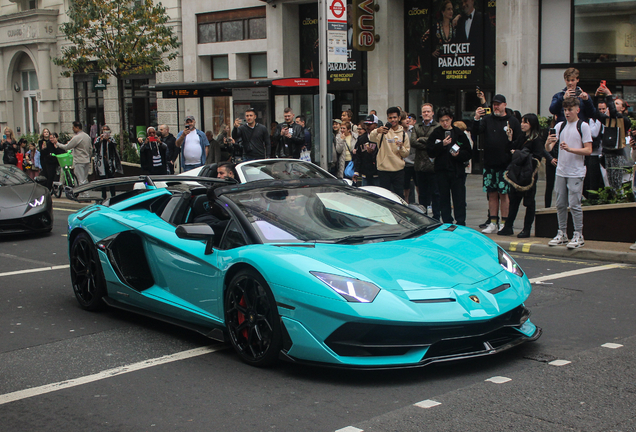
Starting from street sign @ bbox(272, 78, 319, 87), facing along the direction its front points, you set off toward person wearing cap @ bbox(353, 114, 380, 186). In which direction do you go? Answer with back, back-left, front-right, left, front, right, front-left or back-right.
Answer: front

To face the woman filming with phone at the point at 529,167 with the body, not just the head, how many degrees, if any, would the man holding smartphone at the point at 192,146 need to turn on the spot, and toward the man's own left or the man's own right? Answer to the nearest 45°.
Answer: approximately 45° to the man's own left

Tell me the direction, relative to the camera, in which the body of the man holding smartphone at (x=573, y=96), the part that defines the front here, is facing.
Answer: toward the camera

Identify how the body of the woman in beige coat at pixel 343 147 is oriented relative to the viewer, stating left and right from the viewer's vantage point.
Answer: facing the viewer and to the left of the viewer

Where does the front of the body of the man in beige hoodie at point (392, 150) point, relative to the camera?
toward the camera

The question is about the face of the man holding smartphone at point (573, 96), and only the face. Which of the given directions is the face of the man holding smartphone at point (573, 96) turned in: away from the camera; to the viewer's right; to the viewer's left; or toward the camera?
toward the camera

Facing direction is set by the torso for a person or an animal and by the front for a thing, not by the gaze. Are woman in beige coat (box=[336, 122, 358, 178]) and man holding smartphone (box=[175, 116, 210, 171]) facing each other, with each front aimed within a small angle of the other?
no

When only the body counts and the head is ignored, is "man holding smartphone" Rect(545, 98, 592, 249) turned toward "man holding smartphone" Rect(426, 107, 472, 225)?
no

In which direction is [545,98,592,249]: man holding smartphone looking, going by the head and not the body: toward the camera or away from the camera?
toward the camera

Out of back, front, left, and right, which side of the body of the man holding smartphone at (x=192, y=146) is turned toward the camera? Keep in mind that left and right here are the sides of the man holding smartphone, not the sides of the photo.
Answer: front

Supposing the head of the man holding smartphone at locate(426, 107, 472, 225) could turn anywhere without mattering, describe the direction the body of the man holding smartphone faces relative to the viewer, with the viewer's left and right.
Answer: facing the viewer

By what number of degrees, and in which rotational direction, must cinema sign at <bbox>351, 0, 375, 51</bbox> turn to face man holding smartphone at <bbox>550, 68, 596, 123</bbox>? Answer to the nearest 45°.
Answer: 0° — it already faces them

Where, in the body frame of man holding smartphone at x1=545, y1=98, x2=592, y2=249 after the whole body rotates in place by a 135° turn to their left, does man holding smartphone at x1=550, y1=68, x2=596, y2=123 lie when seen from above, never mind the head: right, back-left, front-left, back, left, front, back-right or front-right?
left

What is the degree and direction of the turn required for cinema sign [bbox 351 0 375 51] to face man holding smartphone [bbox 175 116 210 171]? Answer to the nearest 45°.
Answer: approximately 45° to its right

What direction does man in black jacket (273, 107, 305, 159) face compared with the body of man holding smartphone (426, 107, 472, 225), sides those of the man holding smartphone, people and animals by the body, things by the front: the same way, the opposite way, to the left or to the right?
the same way
